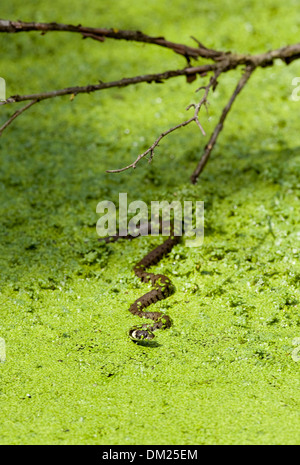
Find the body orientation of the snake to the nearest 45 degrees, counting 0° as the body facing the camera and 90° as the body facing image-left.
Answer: approximately 315°
